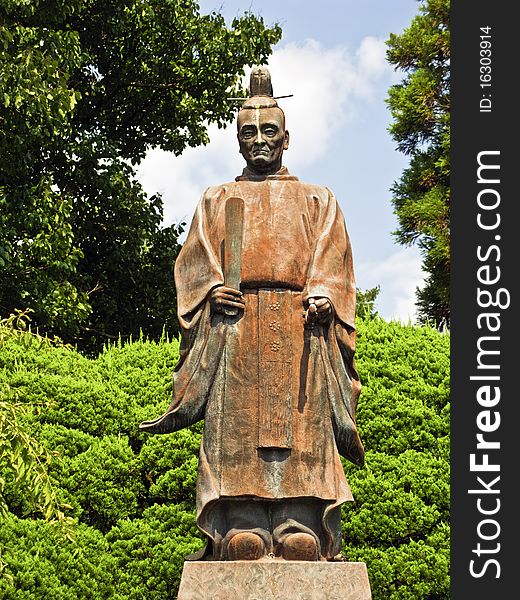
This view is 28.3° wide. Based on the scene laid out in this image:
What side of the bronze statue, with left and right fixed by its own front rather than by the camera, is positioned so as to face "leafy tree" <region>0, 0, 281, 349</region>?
back

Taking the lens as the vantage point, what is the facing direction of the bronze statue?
facing the viewer

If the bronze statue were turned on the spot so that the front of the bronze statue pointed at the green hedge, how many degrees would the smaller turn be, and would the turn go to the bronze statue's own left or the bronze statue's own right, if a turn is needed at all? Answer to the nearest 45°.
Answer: approximately 180°

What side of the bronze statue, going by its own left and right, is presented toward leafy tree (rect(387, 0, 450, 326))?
back

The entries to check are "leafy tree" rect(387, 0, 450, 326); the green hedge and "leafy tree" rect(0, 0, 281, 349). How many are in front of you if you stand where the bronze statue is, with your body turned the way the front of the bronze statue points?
0
